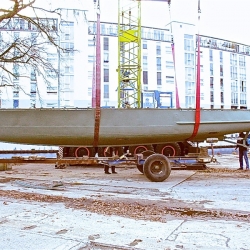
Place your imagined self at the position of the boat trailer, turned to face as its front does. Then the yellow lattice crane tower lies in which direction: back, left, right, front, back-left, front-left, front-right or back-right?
right

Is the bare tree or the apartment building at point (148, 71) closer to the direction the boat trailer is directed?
the bare tree

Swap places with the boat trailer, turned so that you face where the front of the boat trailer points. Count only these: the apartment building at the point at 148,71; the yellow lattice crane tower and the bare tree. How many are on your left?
0

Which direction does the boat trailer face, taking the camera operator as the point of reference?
facing to the left of the viewer

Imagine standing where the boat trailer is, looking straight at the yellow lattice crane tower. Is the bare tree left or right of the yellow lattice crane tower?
left

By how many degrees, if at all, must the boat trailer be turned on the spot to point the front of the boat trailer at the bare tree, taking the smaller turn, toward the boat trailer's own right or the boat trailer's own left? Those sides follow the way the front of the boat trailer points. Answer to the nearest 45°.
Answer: approximately 45° to the boat trailer's own right

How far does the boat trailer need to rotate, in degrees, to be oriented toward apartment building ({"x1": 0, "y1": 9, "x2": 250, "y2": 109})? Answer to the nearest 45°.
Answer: approximately 90° to its right
